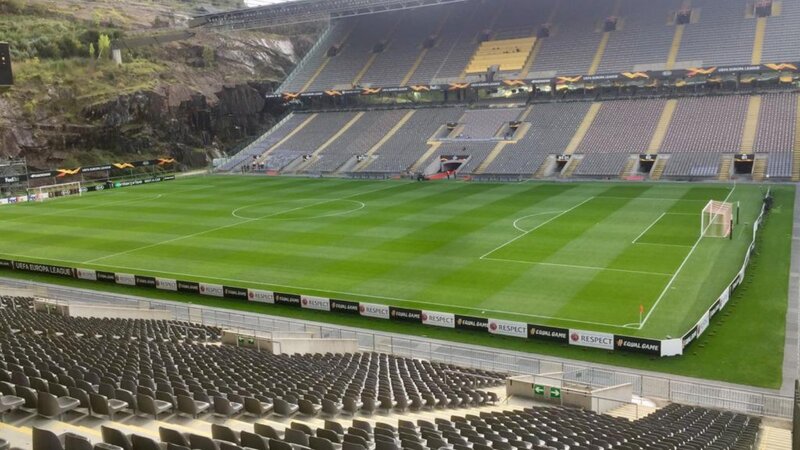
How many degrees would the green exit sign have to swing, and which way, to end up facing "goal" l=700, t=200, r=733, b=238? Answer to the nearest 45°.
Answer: approximately 180°

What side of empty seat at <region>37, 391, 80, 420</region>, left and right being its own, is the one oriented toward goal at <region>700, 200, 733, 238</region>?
front

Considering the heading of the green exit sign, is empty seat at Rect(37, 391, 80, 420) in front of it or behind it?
in front

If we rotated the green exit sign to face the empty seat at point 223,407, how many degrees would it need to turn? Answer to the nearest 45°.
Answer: approximately 45° to its right

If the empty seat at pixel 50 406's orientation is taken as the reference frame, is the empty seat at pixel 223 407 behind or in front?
in front

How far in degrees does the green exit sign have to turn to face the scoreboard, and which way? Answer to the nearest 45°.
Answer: approximately 90° to its right

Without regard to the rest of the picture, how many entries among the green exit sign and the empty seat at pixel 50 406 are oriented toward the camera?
1

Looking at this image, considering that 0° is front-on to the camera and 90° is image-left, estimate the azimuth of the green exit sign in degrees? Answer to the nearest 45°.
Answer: approximately 0°

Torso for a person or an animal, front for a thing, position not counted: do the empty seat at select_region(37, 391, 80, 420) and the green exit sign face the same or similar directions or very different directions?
very different directions

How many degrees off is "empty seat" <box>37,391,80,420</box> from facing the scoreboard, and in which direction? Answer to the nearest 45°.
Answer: approximately 45° to its left

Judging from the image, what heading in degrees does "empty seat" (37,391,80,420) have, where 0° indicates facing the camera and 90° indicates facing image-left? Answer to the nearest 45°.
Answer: approximately 225°
